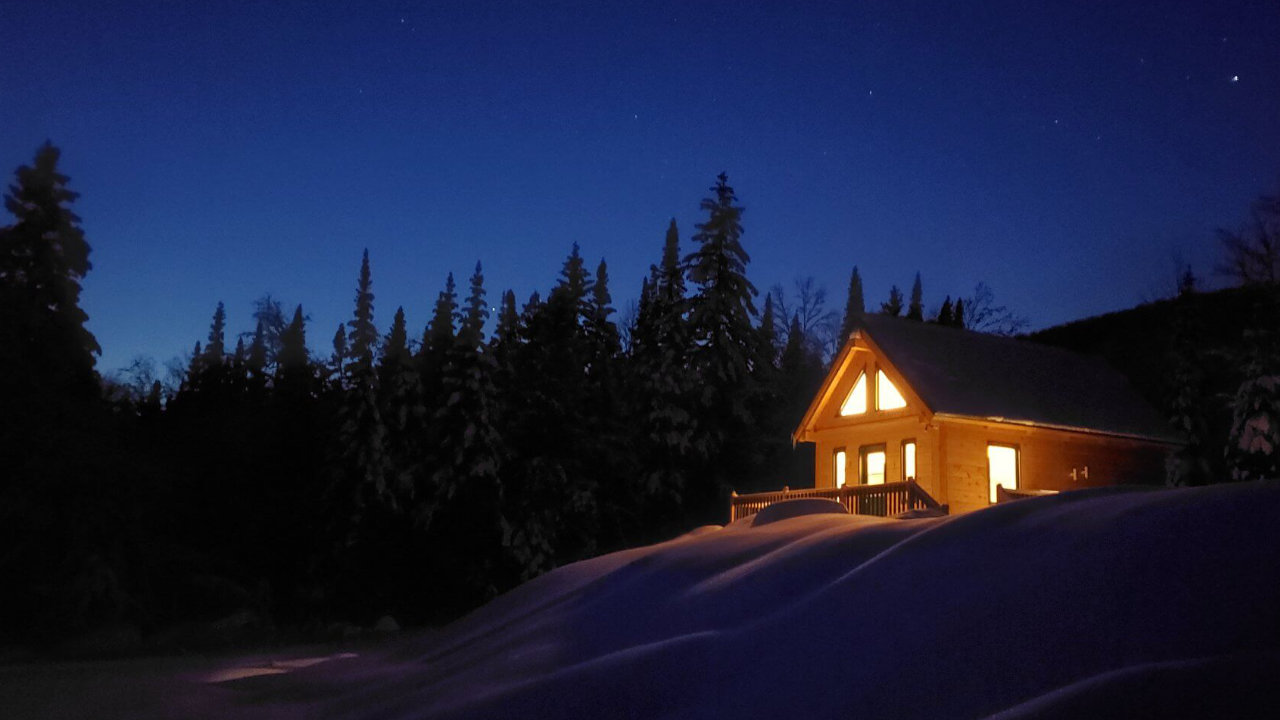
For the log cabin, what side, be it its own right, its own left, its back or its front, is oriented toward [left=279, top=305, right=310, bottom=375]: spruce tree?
right

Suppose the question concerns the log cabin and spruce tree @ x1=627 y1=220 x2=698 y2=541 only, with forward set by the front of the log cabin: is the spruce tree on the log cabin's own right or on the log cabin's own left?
on the log cabin's own right

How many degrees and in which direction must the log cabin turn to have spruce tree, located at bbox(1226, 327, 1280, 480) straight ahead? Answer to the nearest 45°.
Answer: approximately 135° to its left

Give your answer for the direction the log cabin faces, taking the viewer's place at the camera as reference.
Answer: facing the viewer and to the left of the viewer

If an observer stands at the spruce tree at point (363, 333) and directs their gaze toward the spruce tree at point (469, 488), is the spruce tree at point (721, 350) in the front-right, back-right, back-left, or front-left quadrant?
front-left

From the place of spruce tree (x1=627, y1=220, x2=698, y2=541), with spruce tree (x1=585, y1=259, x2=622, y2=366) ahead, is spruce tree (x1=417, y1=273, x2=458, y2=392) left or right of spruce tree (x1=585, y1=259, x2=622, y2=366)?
left

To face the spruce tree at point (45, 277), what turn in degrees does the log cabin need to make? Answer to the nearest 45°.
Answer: approximately 45° to its right

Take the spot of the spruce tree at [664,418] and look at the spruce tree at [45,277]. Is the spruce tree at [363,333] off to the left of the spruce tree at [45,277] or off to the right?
right

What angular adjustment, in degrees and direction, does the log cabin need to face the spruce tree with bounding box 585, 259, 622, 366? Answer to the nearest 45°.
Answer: approximately 90° to its right

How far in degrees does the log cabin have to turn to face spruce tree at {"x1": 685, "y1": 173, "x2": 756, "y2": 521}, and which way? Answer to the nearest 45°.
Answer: approximately 90° to its right
